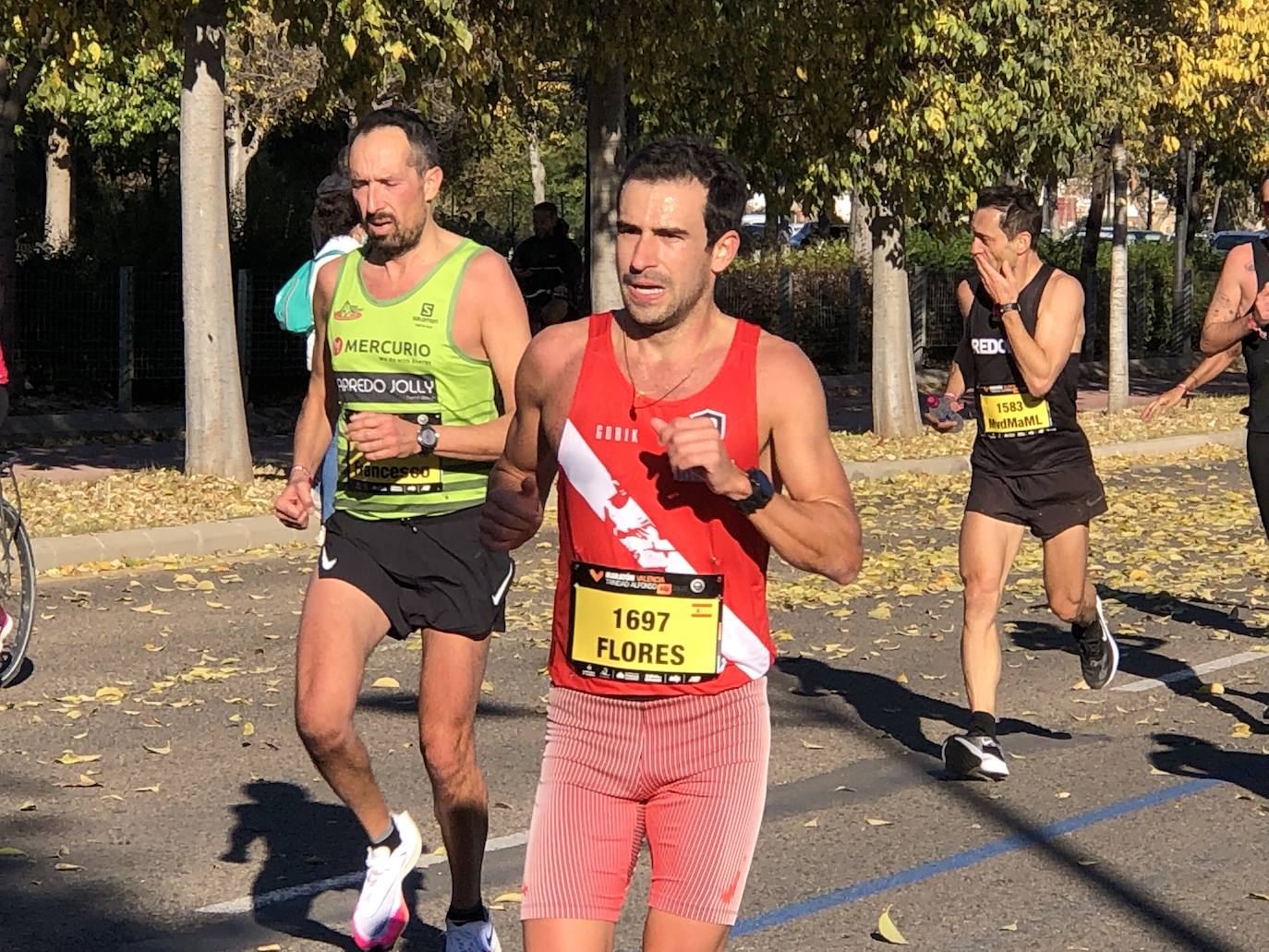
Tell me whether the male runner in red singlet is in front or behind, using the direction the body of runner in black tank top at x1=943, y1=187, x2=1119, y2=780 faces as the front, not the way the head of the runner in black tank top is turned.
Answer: in front

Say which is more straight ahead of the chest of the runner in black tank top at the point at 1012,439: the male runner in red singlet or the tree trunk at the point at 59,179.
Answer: the male runner in red singlet

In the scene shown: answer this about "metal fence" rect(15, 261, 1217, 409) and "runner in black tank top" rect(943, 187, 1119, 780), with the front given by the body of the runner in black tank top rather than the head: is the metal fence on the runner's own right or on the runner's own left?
on the runner's own right

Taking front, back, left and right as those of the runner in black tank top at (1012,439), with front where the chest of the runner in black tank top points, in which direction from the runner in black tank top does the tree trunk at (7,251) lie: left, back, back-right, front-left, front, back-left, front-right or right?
right

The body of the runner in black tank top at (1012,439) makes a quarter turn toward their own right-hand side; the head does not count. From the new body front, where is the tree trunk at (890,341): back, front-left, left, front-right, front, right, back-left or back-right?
front-right

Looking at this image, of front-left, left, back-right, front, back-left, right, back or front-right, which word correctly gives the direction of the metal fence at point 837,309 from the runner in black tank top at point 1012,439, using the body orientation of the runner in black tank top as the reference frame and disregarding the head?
back-right

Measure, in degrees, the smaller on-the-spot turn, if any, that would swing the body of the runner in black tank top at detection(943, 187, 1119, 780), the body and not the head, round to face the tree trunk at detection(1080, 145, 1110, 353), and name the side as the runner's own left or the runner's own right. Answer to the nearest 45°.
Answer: approximately 135° to the runner's own right
